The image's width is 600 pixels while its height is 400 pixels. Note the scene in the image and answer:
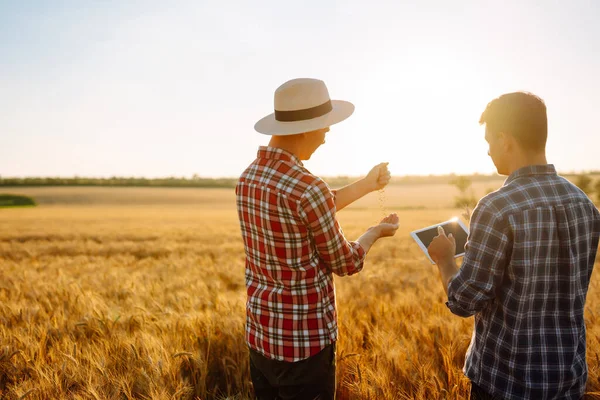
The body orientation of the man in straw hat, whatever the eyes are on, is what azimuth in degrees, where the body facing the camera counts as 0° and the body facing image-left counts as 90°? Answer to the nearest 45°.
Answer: approximately 225°

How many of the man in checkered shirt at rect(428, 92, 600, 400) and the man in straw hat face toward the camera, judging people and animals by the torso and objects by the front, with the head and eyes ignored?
0

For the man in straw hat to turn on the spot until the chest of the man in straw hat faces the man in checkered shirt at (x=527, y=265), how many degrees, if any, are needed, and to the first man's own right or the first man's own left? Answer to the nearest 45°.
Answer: approximately 45° to the first man's own right

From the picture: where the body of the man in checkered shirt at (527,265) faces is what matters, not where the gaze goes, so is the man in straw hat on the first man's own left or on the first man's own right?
on the first man's own left

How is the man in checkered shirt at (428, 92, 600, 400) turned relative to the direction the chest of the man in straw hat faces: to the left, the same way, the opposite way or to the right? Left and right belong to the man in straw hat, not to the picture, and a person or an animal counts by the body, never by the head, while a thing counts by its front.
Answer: to the left

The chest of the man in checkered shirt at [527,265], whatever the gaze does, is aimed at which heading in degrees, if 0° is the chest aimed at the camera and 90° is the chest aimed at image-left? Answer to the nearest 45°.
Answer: approximately 135°

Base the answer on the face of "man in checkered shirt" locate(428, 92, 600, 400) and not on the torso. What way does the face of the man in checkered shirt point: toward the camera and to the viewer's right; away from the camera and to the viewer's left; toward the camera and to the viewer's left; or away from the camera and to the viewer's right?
away from the camera and to the viewer's left
